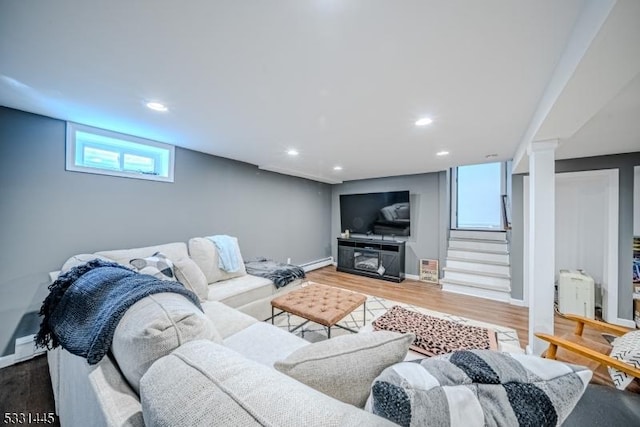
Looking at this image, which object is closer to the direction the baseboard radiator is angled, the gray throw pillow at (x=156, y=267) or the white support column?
the white support column

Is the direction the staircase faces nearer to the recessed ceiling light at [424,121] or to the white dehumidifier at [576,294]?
the recessed ceiling light

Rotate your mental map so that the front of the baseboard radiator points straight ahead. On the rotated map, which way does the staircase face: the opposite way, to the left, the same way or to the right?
to the right

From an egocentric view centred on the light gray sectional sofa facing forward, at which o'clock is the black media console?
The black media console is roughly at 12 o'clock from the light gray sectional sofa.

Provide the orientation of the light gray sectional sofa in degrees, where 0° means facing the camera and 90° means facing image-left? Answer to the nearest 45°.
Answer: approximately 225°

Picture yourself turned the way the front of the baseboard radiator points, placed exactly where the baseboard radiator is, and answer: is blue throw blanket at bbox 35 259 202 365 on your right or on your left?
on your right

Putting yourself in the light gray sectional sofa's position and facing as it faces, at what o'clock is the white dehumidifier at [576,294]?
The white dehumidifier is roughly at 1 o'clock from the light gray sectional sofa.

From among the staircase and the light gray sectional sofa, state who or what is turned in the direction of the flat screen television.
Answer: the light gray sectional sofa

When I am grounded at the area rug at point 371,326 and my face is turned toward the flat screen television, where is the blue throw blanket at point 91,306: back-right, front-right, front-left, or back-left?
back-left

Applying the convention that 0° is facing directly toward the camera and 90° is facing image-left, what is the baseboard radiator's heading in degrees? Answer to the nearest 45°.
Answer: approximately 315°

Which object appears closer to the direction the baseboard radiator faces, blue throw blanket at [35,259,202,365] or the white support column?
the white support column
